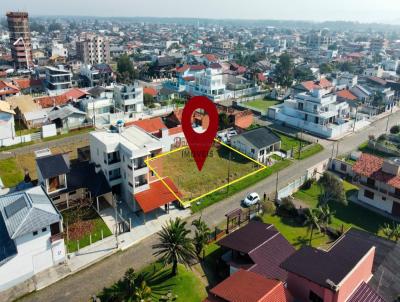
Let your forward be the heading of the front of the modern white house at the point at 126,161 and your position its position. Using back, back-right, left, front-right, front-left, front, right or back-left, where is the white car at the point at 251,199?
front-left

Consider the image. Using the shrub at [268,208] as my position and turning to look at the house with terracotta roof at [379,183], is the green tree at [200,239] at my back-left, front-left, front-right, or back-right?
back-right

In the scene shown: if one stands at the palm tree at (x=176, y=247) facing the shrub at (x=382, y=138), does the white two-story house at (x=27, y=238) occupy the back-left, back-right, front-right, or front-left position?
back-left

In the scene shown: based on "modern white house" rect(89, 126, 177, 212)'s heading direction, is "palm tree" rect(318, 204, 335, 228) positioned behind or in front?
in front

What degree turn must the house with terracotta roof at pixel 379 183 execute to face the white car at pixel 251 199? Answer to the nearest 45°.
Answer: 0° — it already faces it

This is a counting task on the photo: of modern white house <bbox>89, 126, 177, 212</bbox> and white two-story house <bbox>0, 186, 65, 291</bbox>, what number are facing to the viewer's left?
0

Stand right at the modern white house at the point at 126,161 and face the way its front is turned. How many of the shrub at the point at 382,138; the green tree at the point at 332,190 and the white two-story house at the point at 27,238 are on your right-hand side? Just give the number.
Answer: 1

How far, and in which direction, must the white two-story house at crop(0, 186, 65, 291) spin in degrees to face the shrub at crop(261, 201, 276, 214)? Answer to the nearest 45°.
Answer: approximately 45° to its left

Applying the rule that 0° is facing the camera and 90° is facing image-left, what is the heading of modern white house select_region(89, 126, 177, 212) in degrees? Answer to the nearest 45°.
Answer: approximately 315°

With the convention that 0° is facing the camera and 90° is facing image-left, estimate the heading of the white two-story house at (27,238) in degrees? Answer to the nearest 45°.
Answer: approximately 315°
